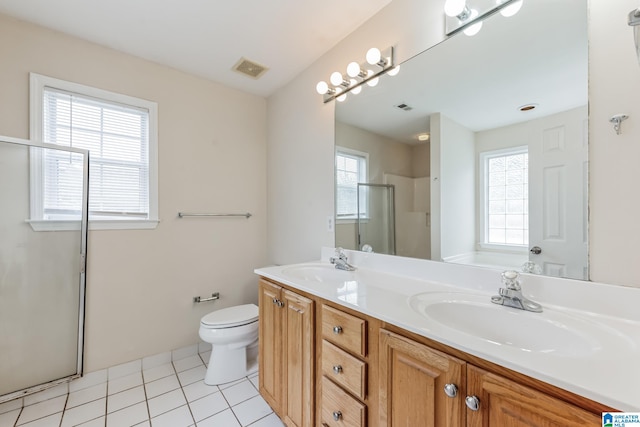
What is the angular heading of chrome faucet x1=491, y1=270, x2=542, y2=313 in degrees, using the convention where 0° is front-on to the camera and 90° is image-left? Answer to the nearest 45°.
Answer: approximately 45°

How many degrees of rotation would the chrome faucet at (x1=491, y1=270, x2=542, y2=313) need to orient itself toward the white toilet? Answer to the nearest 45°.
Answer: approximately 45° to its right

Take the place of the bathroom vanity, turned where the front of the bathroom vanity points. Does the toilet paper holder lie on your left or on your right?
on your right

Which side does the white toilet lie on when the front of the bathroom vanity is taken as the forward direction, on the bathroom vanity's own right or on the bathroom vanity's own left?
on the bathroom vanity's own right

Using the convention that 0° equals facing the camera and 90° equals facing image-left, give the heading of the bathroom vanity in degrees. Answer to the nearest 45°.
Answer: approximately 45°

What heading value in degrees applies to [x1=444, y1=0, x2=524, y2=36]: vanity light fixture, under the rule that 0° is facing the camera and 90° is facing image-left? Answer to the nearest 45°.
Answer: approximately 45°
